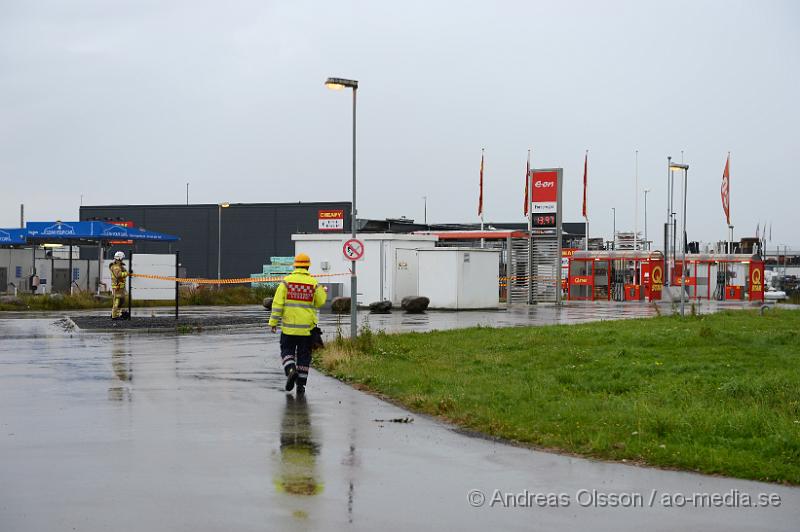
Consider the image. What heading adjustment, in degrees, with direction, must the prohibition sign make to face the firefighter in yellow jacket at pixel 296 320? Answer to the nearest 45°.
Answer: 0° — it already faces them

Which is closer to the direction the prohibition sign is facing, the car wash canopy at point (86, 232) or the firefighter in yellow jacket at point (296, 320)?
the firefighter in yellow jacket

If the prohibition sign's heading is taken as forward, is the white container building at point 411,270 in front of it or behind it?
behind

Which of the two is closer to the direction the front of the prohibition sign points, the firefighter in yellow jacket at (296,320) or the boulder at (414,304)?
the firefighter in yellow jacket

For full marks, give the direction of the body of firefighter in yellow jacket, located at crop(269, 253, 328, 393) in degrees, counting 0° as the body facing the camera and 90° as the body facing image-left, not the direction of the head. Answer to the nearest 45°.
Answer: approximately 180°

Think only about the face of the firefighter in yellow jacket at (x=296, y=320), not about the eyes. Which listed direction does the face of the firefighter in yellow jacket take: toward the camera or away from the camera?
away from the camera

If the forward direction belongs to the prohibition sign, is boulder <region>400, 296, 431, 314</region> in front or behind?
behind

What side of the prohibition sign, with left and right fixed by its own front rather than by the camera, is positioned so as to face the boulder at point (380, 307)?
back

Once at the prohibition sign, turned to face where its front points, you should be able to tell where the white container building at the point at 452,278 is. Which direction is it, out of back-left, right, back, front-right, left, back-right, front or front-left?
back

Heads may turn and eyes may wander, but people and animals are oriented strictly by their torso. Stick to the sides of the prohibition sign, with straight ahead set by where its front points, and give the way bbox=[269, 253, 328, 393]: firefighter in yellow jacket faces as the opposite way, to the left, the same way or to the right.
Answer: the opposite way

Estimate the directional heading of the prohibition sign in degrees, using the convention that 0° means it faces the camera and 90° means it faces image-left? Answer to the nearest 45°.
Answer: approximately 0°

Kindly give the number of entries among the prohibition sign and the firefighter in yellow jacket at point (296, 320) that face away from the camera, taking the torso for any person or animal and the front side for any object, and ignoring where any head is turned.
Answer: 1

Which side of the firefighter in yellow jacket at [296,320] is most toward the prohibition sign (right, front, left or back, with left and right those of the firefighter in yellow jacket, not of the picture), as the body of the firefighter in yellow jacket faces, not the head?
front

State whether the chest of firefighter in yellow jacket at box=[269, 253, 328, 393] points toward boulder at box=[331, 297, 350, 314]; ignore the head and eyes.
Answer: yes
